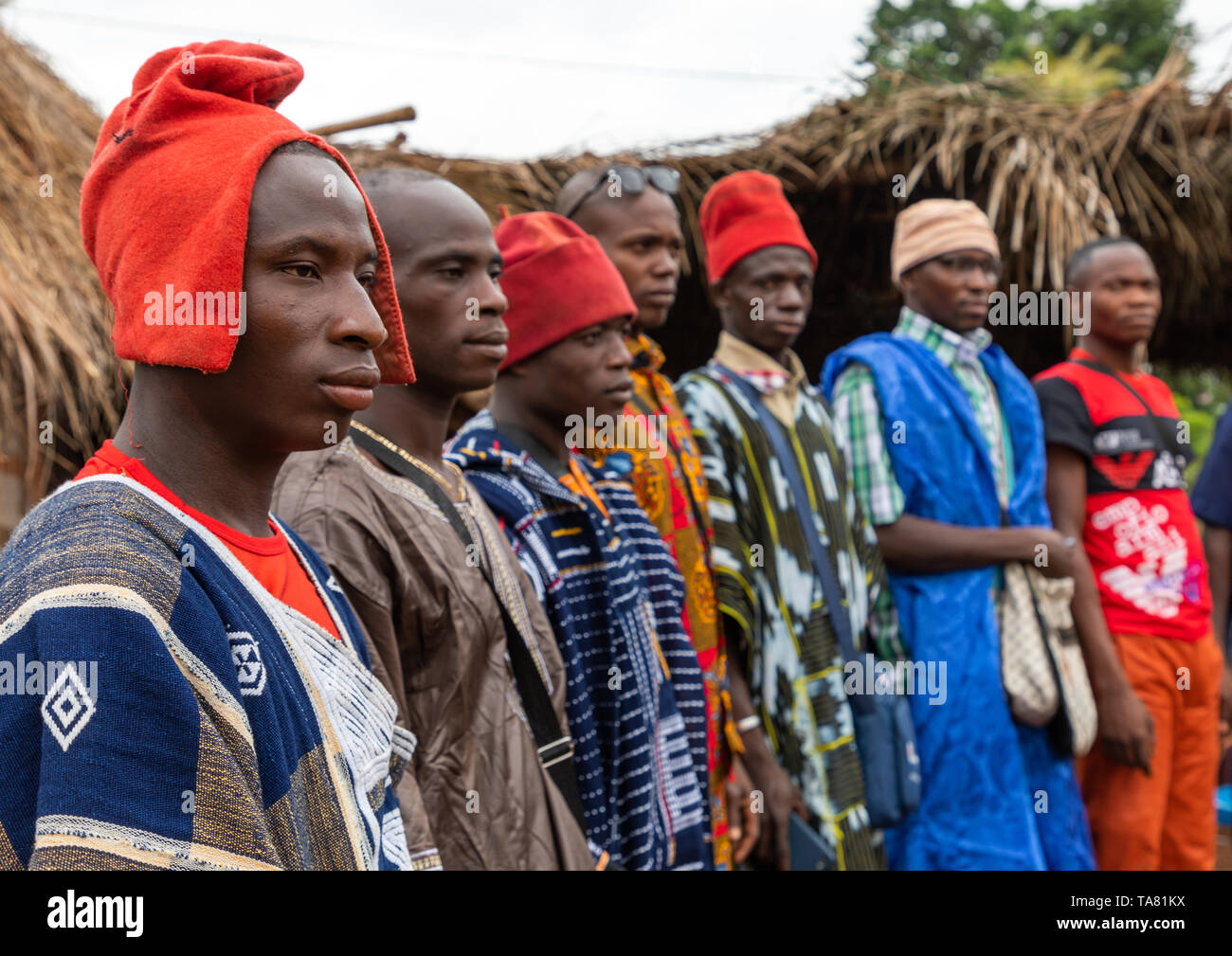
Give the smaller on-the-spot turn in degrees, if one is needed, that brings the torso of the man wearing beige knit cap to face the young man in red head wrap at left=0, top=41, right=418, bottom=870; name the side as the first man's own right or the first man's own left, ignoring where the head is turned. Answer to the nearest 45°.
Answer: approximately 45° to the first man's own right

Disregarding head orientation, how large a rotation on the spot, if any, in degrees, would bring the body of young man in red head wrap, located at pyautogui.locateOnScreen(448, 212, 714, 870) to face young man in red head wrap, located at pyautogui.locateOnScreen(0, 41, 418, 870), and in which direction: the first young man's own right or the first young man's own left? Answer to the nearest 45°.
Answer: approximately 45° to the first young man's own right
